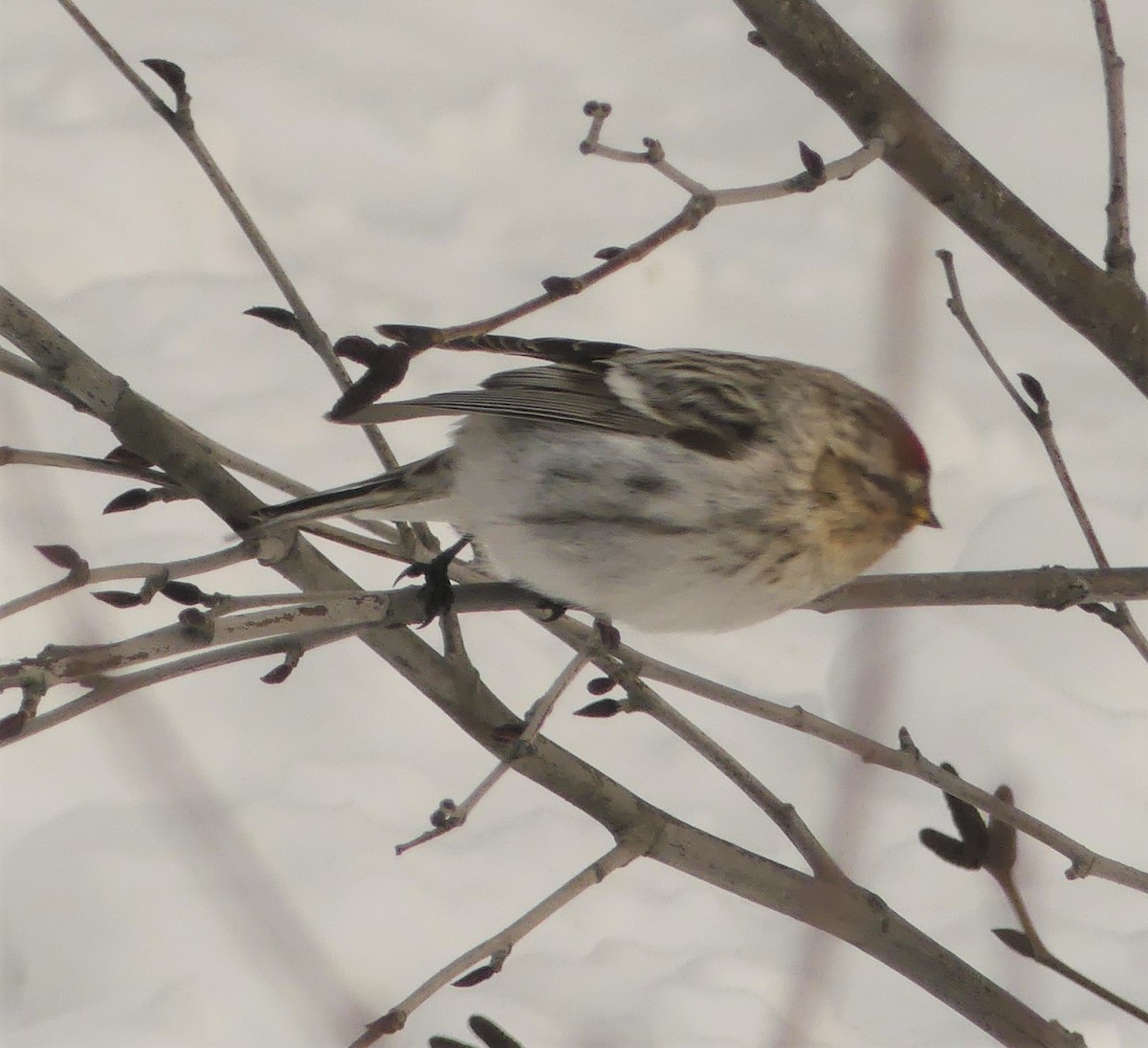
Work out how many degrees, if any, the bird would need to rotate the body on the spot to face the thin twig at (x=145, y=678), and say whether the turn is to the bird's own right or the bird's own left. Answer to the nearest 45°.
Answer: approximately 135° to the bird's own right

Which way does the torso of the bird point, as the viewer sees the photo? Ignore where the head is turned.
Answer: to the viewer's right
